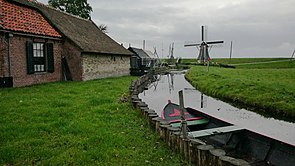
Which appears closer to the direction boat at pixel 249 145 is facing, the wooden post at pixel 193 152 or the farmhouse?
the farmhouse

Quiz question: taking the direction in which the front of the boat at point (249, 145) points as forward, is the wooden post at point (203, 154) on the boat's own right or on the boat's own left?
on the boat's own left

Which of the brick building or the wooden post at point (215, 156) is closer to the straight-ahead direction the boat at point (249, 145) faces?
the brick building

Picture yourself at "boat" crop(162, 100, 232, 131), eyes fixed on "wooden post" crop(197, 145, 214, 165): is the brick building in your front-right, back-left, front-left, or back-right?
back-right

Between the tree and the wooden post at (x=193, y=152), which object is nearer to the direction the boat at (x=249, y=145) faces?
the tree

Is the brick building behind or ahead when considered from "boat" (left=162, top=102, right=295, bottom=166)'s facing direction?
ahead

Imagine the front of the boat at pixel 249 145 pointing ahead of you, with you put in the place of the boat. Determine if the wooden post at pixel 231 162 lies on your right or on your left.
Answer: on your left

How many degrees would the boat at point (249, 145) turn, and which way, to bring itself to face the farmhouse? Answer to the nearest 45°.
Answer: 0° — it already faces it

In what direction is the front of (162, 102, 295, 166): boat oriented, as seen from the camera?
facing away from the viewer and to the left of the viewer

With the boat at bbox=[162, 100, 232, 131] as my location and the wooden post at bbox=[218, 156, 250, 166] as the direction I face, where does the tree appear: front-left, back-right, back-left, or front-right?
back-right

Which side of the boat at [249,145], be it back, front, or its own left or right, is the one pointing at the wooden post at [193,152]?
left
